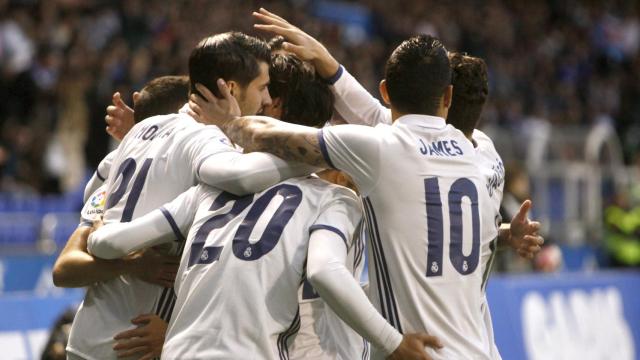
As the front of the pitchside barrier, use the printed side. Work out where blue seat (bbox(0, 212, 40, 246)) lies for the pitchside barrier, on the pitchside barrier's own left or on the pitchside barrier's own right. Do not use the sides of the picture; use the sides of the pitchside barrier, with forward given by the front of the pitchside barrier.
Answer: on the pitchside barrier's own right

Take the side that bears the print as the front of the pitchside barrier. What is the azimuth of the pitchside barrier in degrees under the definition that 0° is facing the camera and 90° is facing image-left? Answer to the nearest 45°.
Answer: approximately 0°
